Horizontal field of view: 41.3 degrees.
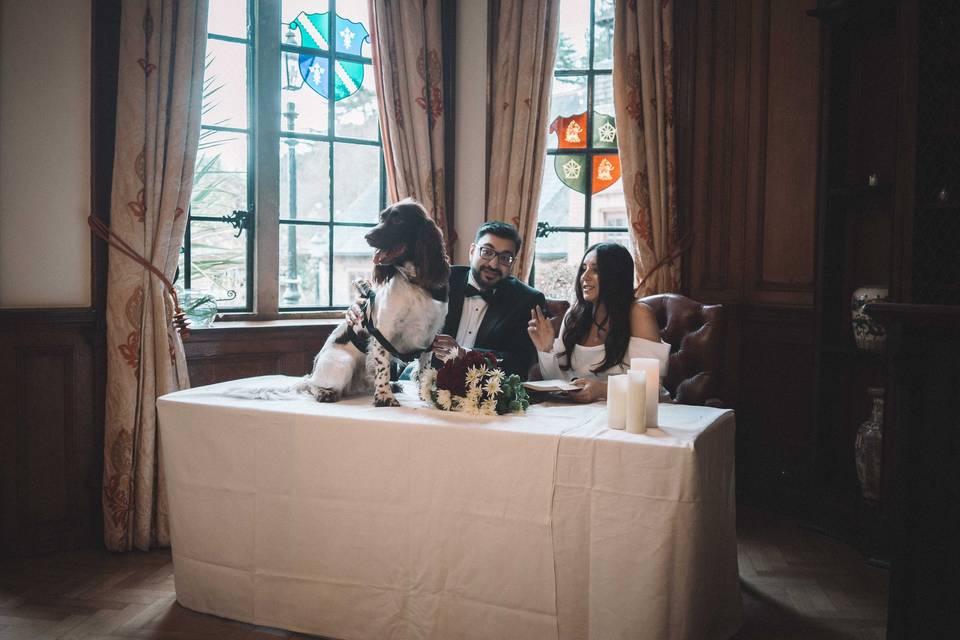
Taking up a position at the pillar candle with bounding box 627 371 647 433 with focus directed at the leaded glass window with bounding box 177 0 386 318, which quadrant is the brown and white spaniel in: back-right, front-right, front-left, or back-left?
front-left

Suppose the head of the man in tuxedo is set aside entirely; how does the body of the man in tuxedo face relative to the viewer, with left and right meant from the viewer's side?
facing the viewer and to the left of the viewer

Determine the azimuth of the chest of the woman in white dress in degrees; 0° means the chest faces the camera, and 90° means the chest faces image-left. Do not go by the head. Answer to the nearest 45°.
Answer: approximately 45°

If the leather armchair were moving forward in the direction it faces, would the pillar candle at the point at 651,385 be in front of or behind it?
in front

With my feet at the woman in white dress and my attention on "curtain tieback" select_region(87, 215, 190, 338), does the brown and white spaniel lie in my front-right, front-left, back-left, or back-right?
front-left

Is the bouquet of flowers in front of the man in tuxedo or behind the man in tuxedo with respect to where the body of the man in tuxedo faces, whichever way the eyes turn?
in front

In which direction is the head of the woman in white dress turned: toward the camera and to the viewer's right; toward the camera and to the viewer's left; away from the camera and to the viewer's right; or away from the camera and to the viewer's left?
toward the camera and to the viewer's left

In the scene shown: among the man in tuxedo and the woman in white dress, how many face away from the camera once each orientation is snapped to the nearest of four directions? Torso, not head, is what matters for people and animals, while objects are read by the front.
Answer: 0

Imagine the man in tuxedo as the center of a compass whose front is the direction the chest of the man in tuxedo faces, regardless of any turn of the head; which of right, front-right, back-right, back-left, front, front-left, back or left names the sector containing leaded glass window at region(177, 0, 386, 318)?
right
